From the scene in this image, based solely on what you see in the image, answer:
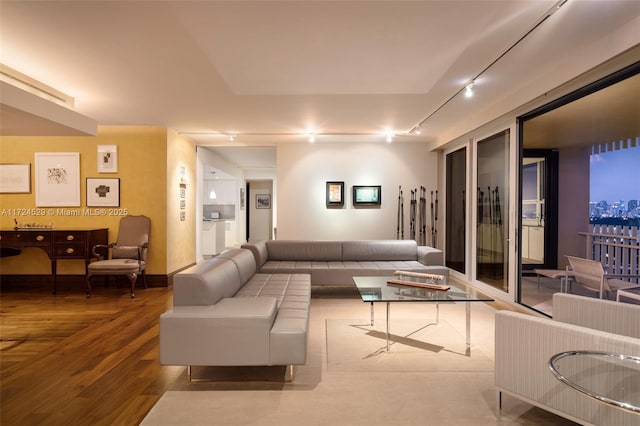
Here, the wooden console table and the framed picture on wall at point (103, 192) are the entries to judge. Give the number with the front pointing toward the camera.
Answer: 2

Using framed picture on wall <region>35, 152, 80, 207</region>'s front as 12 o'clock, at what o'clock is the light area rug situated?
The light area rug is roughly at 11 o'clock from the framed picture on wall.

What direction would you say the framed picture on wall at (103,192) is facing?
toward the camera

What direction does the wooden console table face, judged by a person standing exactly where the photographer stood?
facing the viewer

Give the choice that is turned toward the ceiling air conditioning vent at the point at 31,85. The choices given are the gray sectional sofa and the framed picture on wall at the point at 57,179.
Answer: the framed picture on wall

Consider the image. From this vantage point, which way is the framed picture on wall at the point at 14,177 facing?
toward the camera

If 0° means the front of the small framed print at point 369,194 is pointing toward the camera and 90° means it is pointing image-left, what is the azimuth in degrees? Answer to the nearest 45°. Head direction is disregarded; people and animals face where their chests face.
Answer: approximately 0°
